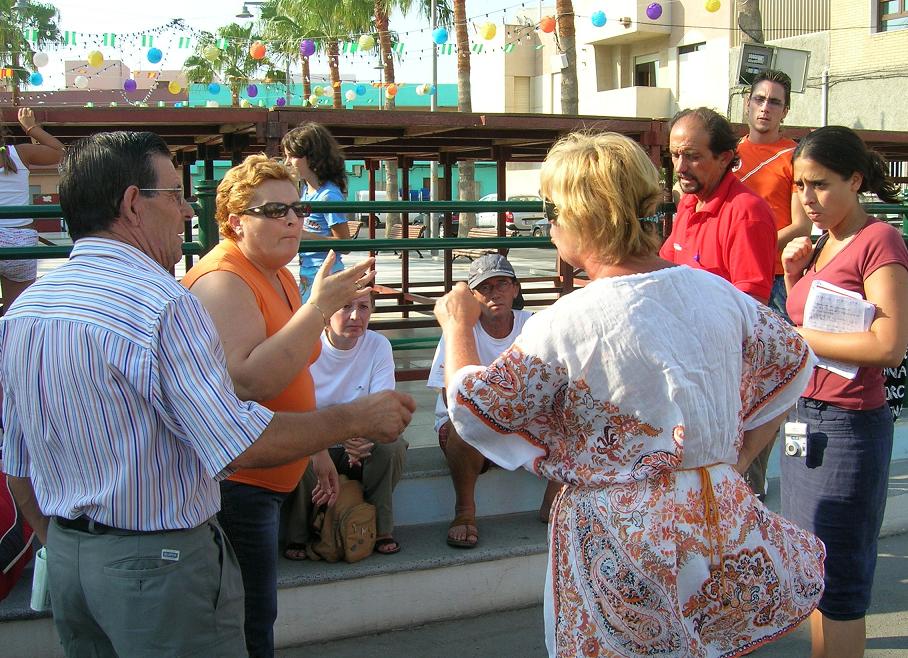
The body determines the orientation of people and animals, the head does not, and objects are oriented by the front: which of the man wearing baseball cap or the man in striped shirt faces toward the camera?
the man wearing baseball cap

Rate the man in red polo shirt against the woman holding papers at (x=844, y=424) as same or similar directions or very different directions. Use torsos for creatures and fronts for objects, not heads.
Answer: same or similar directions

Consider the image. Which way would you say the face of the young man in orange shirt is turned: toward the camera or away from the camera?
toward the camera

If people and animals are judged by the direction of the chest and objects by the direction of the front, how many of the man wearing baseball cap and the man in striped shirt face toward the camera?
1

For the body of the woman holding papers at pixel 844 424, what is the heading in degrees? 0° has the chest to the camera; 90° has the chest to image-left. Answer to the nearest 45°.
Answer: approximately 45°

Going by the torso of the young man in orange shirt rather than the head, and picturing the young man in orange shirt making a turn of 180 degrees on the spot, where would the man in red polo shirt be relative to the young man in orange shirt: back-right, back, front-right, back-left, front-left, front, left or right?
back

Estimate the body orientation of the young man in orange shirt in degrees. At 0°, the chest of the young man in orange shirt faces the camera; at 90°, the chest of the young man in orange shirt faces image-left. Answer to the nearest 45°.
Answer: approximately 0°

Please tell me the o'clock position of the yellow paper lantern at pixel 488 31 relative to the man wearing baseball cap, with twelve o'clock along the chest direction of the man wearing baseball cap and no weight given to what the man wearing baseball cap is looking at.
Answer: The yellow paper lantern is roughly at 6 o'clock from the man wearing baseball cap.

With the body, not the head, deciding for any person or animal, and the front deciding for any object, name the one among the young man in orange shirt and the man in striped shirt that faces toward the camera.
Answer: the young man in orange shirt

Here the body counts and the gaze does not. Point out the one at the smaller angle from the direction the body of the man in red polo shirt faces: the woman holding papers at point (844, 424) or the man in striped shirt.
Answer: the man in striped shirt

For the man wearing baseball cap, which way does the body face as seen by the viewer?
toward the camera

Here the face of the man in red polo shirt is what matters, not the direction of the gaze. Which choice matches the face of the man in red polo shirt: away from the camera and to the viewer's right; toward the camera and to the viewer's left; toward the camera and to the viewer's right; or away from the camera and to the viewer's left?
toward the camera and to the viewer's left
